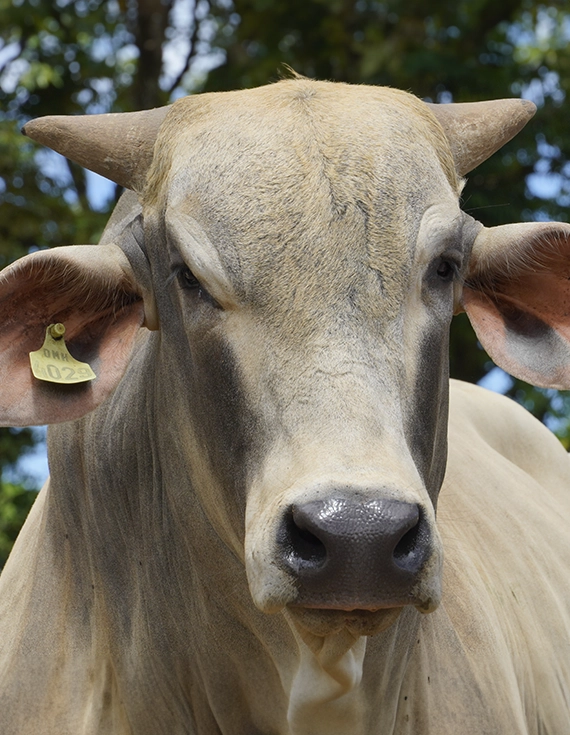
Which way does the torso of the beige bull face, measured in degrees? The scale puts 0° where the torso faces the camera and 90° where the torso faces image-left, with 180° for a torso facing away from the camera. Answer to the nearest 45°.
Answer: approximately 0°
